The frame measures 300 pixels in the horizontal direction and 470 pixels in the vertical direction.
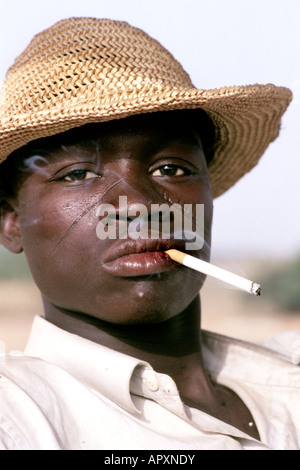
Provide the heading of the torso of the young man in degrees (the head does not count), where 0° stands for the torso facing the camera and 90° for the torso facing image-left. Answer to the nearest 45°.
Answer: approximately 315°

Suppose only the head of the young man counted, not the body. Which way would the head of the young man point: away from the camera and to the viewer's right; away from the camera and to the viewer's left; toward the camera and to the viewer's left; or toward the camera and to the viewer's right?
toward the camera and to the viewer's right
